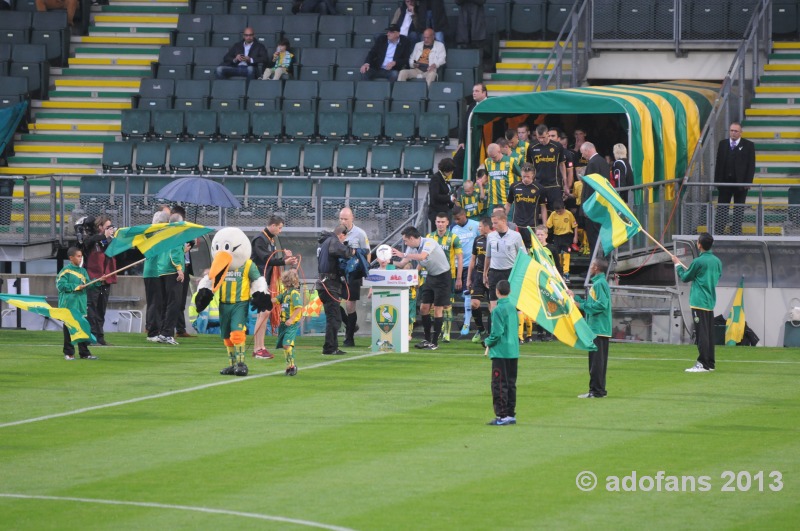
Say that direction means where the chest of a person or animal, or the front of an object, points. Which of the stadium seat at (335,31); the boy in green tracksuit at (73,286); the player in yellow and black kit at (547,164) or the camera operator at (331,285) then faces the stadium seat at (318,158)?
the stadium seat at (335,31)

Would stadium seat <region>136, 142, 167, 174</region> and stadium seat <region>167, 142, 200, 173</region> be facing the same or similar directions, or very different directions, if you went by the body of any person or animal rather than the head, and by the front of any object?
same or similar directions

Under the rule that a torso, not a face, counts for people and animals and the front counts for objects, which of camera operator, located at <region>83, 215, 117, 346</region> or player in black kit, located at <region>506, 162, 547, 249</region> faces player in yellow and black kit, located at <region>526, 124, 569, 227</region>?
the camera operator

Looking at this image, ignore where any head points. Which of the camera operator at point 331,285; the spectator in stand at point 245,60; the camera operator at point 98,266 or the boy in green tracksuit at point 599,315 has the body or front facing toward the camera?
the spectator in stand

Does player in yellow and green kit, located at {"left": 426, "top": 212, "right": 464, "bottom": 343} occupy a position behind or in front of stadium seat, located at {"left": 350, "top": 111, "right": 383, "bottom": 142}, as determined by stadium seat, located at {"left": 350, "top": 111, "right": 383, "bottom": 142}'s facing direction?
in front

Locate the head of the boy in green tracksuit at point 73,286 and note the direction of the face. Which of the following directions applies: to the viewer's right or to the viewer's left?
to the viewer's right

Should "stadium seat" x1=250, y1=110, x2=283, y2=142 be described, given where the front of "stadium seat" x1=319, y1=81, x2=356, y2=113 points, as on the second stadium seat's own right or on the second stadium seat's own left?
on the second stadium seat's own right

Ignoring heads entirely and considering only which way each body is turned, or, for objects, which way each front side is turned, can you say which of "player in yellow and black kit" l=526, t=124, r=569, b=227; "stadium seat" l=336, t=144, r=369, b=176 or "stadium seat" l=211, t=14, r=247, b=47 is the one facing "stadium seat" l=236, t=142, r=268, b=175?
"stadium seat" l=211, t=14, r=247, b=47

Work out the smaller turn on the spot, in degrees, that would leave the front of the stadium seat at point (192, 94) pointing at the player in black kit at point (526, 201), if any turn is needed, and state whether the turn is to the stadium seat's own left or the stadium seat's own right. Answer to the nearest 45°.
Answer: approximately 45° to the stadium seat's own left

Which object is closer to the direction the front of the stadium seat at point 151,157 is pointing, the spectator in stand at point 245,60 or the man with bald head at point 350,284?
the man with bald head

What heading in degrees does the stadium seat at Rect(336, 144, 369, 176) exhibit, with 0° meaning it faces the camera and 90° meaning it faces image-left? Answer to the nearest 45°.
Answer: approximately 0°

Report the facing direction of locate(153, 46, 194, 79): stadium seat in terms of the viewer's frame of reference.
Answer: facing the viewer

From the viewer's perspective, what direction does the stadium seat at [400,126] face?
toward the camera

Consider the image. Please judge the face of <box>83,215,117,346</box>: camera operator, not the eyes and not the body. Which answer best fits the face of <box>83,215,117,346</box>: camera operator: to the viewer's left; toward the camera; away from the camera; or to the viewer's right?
to the viewer's right

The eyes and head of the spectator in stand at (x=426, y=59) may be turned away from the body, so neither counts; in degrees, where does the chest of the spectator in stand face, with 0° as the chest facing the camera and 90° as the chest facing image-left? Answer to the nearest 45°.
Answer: approximately 45°

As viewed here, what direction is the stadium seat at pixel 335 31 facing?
toward the camera

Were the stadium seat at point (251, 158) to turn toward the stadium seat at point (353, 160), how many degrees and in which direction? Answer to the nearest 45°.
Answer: approximately 90° to its left
